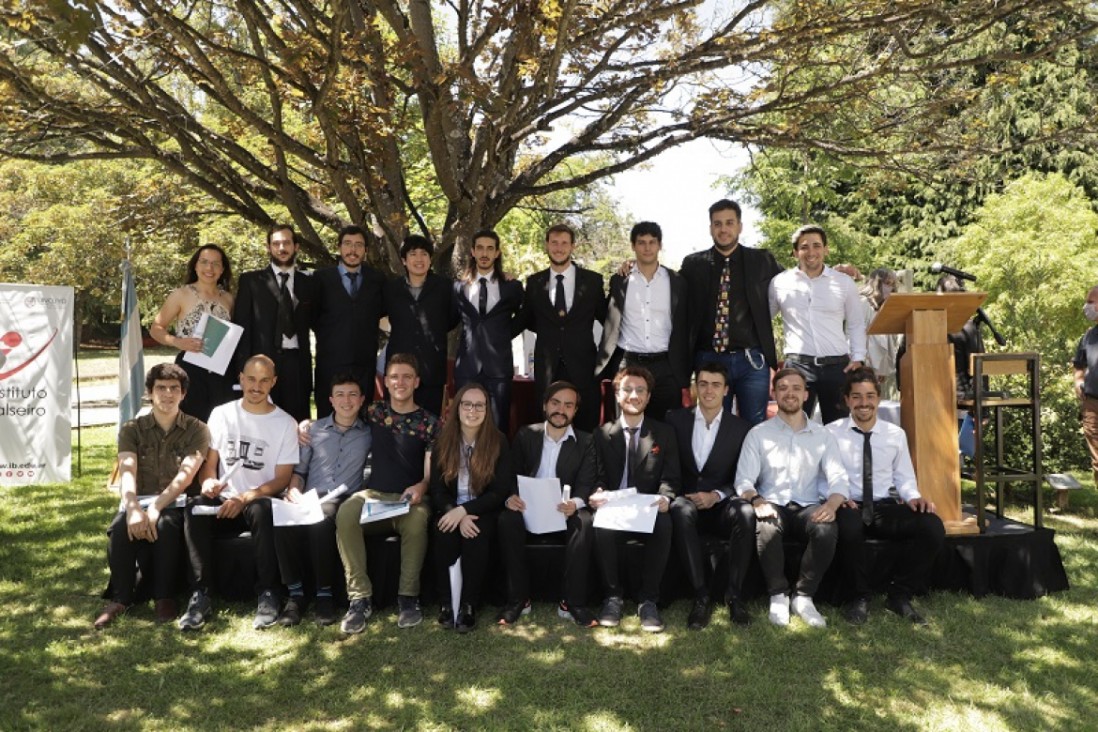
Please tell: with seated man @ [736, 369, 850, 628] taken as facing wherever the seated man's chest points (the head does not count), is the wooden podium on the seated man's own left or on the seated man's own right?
on the seated man's own left

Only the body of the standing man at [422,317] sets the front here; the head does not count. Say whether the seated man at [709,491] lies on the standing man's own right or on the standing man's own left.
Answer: on the standing man's own left

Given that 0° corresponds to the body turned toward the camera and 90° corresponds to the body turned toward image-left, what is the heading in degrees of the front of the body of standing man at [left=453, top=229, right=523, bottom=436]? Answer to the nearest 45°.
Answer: approximately 0°

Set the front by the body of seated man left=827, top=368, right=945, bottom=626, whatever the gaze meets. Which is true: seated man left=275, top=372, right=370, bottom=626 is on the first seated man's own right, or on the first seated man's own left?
on the first seated man's own right

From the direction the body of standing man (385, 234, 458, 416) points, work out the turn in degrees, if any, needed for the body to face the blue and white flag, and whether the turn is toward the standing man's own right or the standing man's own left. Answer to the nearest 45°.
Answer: approximately 135° to the standing man's own right

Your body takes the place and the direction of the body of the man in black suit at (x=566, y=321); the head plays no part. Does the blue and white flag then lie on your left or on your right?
on your right

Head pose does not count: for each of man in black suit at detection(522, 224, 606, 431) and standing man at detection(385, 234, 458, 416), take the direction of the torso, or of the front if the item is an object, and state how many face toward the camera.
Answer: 2

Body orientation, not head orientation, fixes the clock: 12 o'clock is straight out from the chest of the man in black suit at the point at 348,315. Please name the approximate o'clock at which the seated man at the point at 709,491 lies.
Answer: The seated man is roughly at 10 o'clock from the man in black suit.
